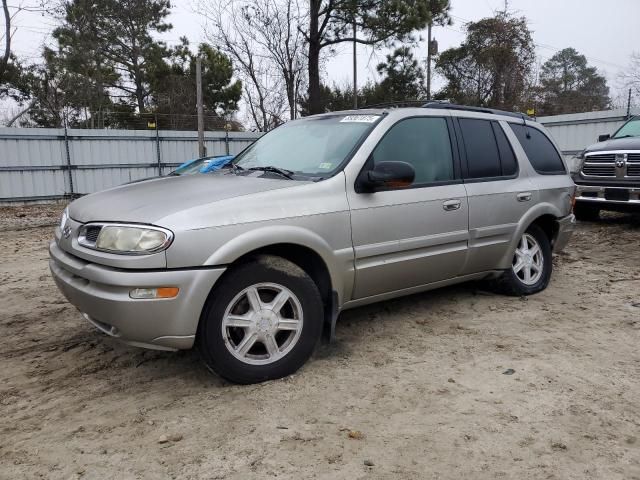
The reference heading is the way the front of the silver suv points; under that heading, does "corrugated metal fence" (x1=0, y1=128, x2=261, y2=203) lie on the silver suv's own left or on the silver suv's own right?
on the silver suv's own right

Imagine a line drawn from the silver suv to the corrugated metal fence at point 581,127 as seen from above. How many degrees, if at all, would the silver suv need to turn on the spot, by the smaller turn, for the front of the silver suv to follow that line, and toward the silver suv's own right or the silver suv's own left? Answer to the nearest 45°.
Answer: approximately 180°

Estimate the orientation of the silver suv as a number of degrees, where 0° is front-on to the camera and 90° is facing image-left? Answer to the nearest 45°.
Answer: approximately 45°
